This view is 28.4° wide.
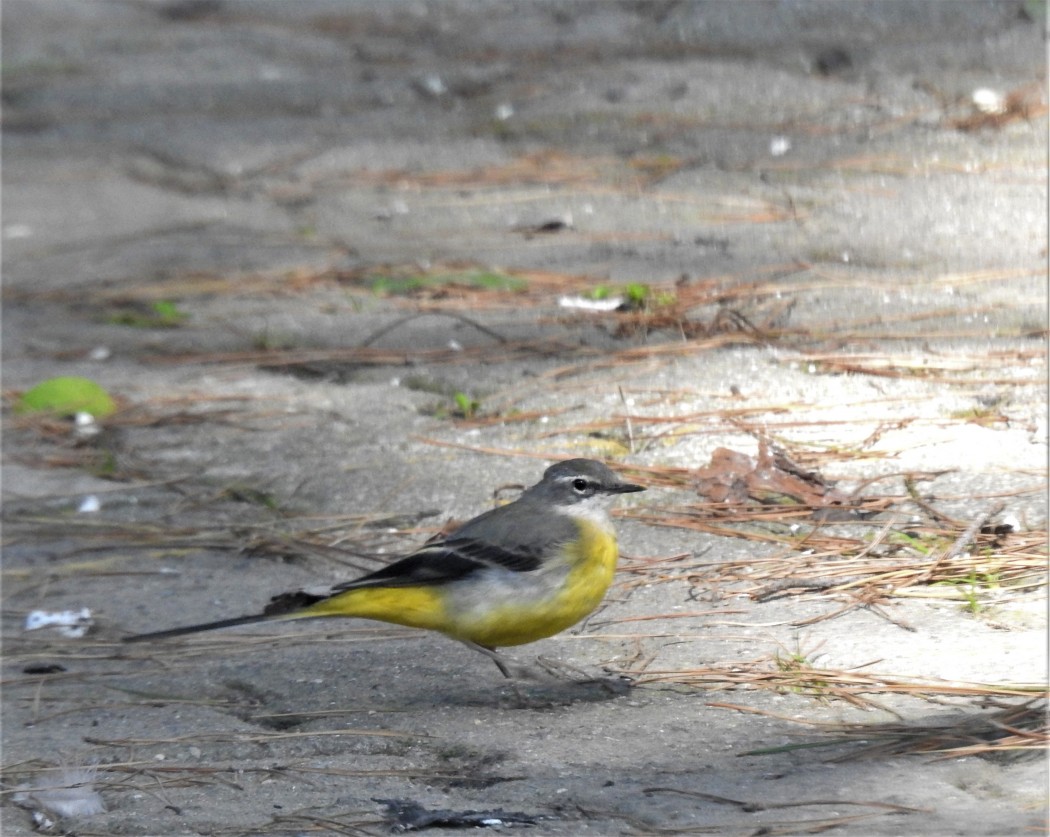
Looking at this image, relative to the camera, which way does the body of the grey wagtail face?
to the viewer's right
